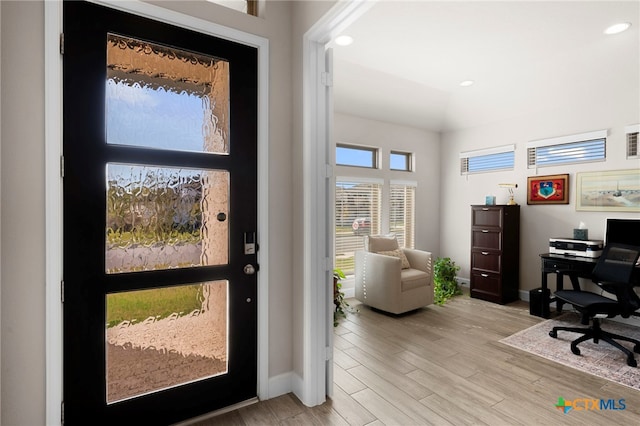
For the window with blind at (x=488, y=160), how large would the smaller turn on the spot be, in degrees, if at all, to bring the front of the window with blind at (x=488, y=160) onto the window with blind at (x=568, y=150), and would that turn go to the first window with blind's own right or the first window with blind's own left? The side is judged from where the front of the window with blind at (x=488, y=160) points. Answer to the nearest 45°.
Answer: approximately 90° to the first window with blind's own left
